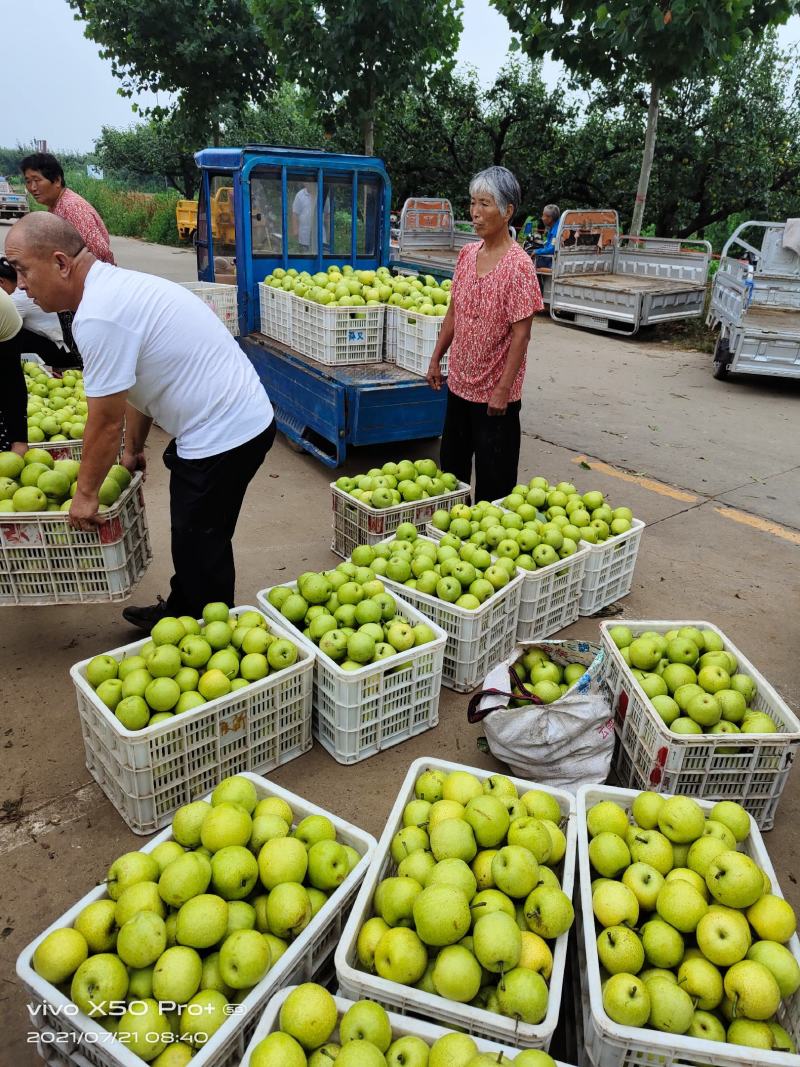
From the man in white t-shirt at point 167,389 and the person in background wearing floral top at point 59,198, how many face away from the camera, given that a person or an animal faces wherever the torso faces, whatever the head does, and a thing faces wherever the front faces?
0

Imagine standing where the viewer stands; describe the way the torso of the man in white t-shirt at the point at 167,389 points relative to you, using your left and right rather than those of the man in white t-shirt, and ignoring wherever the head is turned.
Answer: facing to the left of the viewer

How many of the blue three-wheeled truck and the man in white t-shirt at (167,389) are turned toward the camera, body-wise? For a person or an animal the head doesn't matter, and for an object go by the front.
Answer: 0

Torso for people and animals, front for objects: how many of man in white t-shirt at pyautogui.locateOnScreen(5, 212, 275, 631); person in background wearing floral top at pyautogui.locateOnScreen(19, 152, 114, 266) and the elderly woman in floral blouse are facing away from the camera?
0

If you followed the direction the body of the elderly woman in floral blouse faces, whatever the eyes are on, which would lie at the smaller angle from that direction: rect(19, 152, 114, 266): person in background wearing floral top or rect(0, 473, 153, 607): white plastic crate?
the white plastic crate

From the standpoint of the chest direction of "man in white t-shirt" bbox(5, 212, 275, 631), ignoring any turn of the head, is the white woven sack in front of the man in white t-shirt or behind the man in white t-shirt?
behind

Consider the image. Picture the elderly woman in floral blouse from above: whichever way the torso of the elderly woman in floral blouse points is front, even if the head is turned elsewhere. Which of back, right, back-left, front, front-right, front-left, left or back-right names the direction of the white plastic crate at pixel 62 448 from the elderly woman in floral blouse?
front-right

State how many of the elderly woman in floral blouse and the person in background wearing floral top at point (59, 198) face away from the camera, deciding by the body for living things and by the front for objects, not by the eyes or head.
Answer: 0

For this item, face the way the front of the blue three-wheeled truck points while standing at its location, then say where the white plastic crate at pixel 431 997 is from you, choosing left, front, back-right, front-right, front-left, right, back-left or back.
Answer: back-left

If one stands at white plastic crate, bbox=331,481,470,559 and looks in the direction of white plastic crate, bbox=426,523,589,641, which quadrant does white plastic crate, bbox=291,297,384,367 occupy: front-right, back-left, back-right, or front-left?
back-left

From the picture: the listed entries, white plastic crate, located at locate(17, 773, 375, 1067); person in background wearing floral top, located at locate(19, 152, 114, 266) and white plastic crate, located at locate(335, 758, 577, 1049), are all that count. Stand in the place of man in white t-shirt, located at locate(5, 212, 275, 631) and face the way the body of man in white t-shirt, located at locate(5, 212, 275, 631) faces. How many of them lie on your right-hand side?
1

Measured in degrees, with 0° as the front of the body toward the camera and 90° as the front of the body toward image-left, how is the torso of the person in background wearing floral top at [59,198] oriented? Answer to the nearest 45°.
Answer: approximately 45°

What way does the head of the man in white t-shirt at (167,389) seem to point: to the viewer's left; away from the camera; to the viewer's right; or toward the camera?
to the viewer's left

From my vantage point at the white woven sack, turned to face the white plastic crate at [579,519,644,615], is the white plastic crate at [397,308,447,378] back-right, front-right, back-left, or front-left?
front-left
